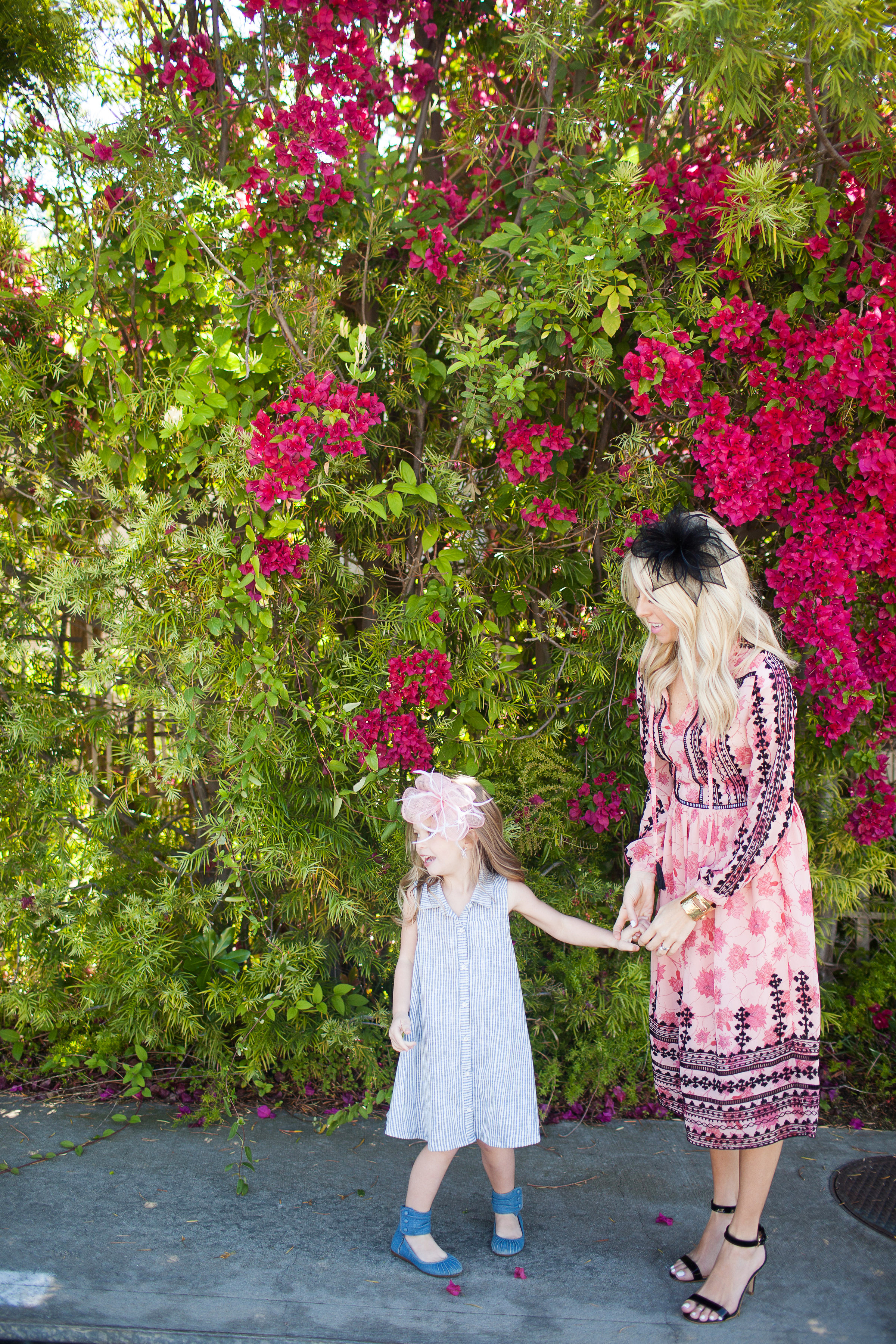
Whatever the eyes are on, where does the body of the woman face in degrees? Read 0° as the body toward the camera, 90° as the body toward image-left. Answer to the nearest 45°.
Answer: approximately 45°

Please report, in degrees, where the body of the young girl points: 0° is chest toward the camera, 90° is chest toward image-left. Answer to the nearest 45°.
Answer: approximately 0°

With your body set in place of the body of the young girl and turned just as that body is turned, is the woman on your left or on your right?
on your left

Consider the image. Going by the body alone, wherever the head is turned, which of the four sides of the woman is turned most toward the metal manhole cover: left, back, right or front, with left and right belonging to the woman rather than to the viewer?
back

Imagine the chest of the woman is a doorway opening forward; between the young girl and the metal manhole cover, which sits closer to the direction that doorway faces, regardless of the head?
the young girl

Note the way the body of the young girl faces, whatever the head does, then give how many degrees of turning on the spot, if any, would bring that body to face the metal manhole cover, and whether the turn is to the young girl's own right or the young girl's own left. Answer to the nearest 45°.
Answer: approximately 135° to the young girl's own left

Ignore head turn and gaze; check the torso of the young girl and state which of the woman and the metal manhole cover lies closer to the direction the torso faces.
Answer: the woman
